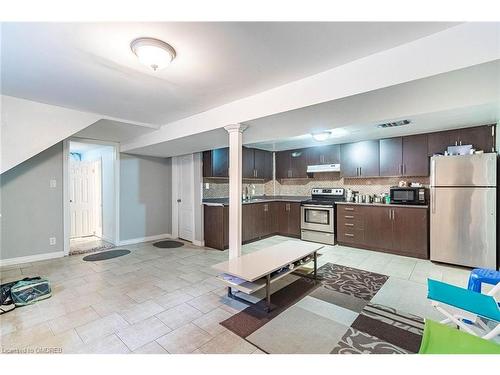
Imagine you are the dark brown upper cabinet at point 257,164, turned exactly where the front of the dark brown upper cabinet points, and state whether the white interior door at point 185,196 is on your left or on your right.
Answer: on your right

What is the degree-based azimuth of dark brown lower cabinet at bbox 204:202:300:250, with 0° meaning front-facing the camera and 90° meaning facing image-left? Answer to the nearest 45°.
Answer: approximately 315°

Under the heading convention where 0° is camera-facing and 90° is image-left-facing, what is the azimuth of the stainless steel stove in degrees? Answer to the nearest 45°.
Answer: approximately 45°

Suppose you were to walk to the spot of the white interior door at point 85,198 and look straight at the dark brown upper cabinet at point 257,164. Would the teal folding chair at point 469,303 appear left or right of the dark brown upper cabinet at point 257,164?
right

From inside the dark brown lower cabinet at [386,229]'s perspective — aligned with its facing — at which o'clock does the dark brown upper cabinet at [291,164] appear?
The dark brown upper cabinet is roughly at 2 o'clock from the dark brown lower cabinet.

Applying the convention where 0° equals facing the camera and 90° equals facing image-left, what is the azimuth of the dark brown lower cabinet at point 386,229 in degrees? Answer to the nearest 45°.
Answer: approximately 45°

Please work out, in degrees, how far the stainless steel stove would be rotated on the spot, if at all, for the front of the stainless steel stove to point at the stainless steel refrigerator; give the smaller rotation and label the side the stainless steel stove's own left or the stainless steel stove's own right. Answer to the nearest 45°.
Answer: approximately 90° to the stainless steel stove's own left
